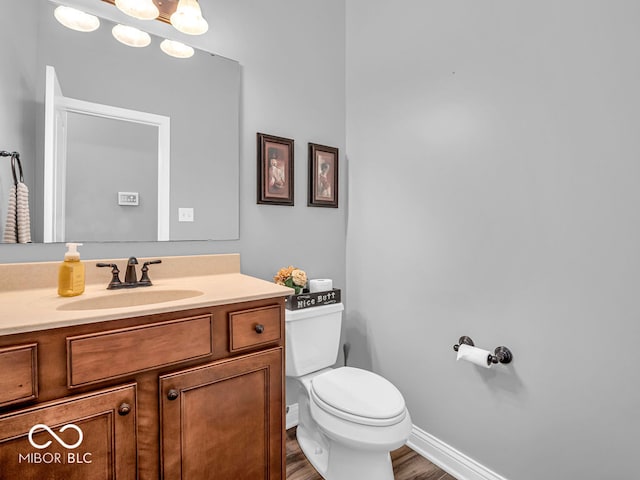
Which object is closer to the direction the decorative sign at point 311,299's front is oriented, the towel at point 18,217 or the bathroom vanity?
the bathroom vanity

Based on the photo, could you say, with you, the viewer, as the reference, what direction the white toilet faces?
facing the viewer and to the right of the viewer

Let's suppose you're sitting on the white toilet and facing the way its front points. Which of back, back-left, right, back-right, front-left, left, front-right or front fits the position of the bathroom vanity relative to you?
right

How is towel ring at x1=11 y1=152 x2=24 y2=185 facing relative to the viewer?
to the viewer's right

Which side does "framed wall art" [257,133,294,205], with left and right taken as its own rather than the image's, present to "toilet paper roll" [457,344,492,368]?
front

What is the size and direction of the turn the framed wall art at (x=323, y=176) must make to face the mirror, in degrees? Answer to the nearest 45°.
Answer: approximately 90° to its right

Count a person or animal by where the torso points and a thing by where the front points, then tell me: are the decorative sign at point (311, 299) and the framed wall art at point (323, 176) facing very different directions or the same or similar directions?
same or similar directions

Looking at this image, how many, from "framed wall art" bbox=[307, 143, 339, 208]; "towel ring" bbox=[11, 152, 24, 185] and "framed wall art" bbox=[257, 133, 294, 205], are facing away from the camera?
0
